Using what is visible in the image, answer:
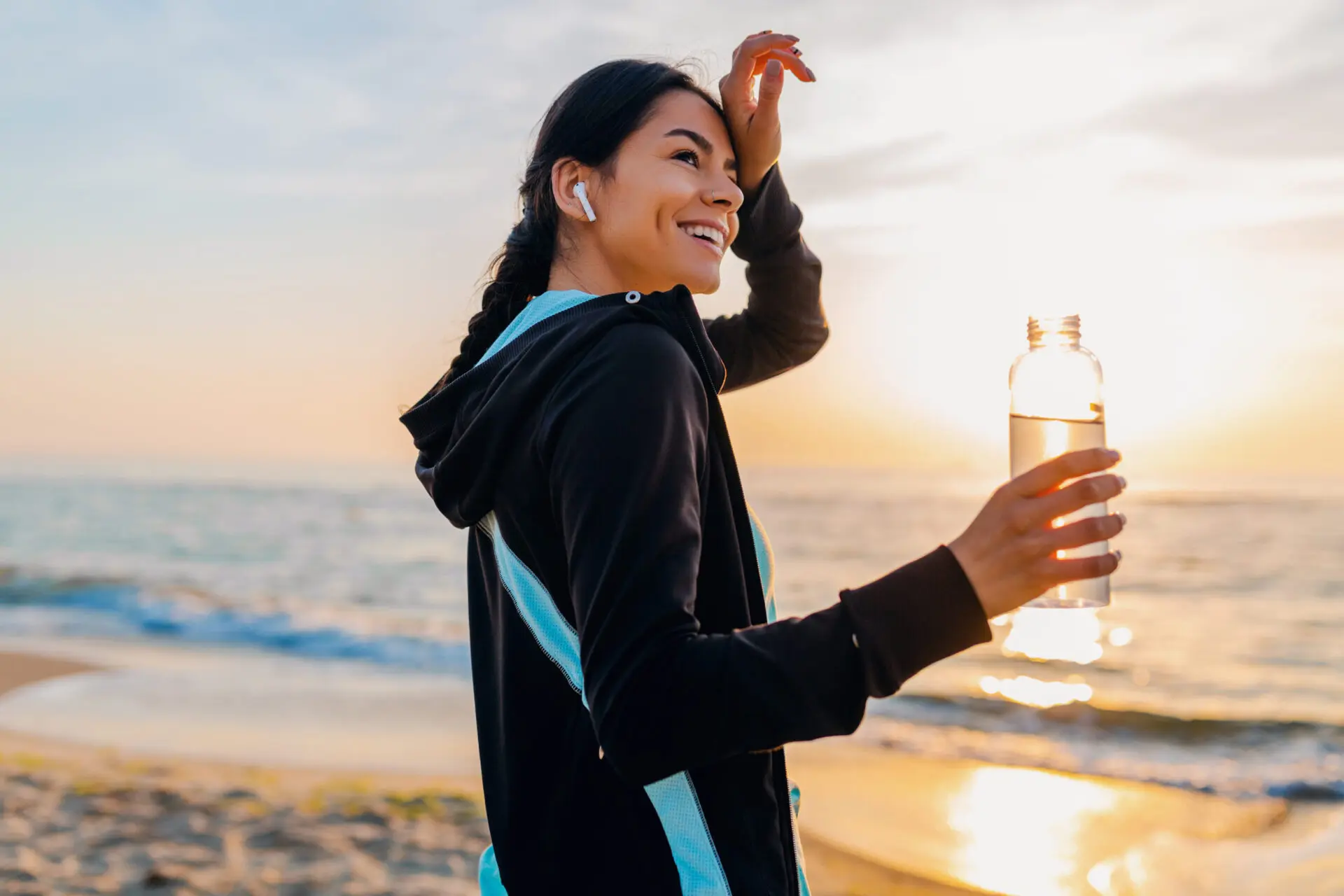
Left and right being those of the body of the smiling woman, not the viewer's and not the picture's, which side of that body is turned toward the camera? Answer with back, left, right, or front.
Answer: right
